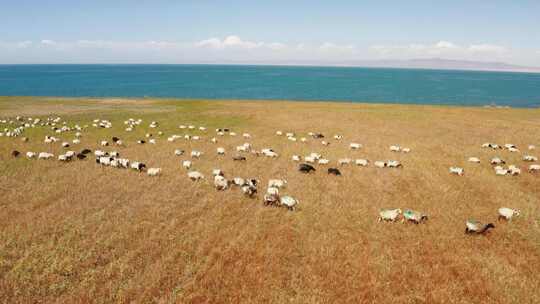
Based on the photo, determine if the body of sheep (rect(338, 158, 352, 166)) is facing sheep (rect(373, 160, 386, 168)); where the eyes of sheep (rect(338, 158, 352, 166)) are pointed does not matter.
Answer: yes

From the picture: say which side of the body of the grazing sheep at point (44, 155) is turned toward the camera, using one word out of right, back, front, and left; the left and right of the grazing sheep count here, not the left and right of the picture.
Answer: right

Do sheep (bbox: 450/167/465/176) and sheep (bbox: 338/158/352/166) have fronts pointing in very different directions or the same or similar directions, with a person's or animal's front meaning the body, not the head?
same or similar directions

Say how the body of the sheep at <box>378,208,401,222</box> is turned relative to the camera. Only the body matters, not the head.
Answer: to the viewer's right

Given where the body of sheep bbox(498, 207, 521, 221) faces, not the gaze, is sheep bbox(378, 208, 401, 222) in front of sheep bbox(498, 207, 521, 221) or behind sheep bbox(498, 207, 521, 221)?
behind

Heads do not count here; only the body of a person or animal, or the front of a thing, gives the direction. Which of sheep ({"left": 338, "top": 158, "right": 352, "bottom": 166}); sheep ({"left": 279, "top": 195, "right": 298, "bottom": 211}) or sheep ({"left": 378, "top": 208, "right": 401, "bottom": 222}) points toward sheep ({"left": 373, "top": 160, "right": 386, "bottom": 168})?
sheep ({"left": 338, "top": 158, "right": 352, "bottom": 166})

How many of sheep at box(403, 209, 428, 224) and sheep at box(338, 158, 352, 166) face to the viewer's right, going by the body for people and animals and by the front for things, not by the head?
2

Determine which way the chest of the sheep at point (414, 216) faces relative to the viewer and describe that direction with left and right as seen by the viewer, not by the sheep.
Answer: facing to the right of the viewer

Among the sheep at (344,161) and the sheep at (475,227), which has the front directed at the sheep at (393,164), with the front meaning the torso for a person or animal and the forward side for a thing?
the sheep at (344,161)

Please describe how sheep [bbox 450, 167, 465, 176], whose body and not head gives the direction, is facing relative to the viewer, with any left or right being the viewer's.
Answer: facing to the right of the viewer

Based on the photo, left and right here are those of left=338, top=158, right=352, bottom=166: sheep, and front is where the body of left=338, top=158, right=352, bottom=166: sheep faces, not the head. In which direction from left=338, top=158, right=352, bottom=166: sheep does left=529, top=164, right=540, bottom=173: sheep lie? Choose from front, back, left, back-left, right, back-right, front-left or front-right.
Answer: front
